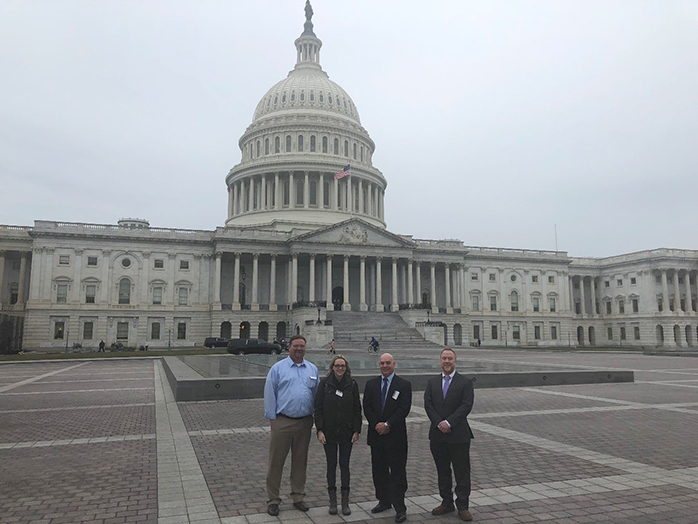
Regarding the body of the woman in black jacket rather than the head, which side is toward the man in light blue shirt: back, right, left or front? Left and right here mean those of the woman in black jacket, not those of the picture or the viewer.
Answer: right

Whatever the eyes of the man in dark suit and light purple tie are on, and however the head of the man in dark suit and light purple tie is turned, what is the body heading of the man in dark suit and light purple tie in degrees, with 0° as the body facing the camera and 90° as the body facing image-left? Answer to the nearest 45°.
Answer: approximately 0°

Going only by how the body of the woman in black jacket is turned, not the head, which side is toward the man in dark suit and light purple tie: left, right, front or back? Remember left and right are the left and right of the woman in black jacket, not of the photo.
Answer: left

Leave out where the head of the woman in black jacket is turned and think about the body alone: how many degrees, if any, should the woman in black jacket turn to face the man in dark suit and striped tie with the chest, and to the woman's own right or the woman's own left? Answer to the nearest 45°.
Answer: approximately 90° to the woman's own left

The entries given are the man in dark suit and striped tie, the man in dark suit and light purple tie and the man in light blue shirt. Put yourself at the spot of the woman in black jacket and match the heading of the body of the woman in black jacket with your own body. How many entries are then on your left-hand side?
2

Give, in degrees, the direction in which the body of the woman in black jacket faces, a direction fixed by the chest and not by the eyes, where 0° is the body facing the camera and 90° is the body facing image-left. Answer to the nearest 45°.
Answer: approximately 0°

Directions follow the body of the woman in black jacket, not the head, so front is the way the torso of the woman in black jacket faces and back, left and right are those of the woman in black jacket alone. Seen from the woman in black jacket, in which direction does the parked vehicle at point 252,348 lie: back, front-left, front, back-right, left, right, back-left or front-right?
back

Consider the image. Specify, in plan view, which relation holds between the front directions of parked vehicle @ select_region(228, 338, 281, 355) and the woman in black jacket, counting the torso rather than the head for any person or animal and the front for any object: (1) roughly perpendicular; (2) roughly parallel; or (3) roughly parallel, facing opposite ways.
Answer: roughly perpendicular
